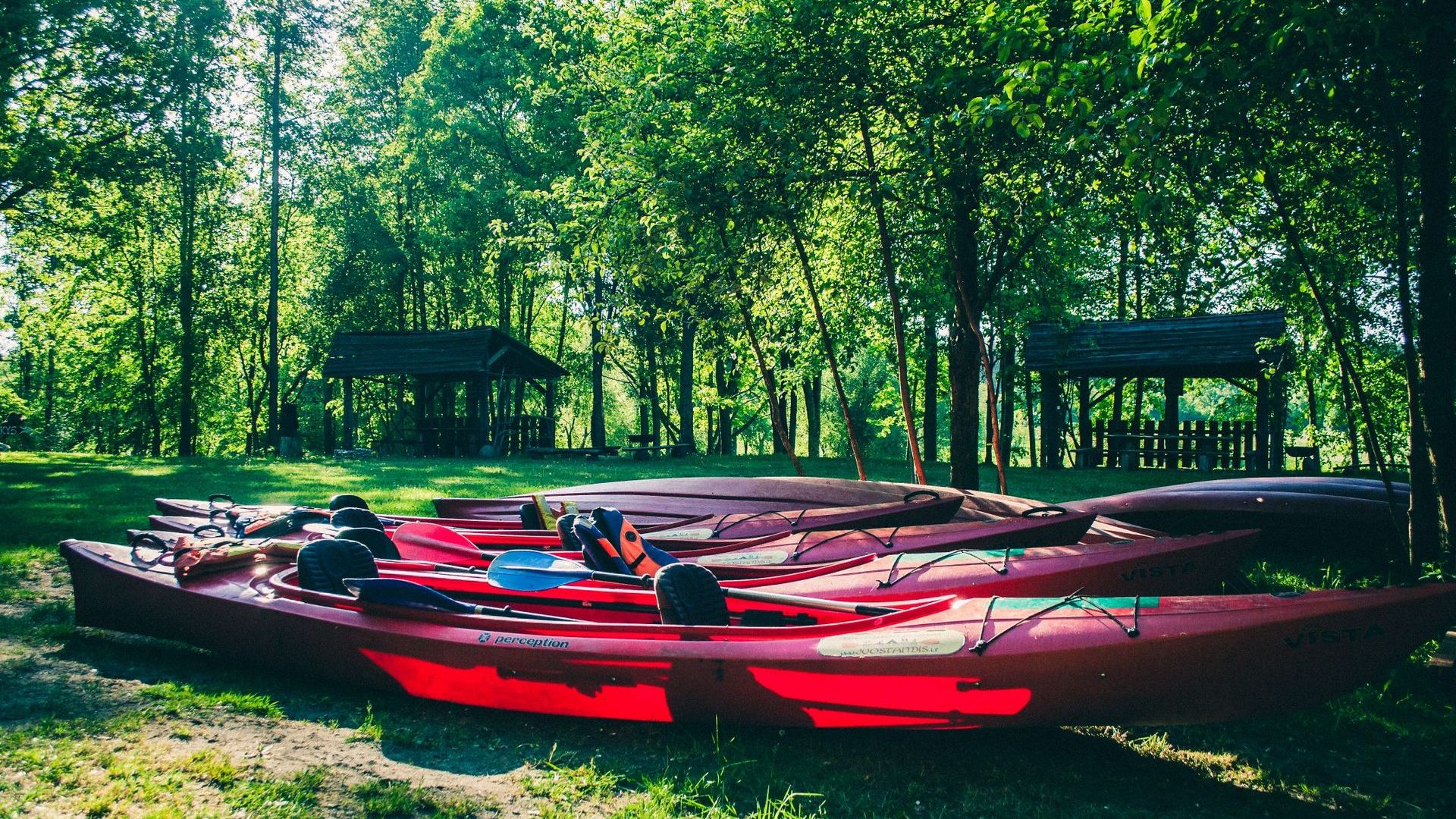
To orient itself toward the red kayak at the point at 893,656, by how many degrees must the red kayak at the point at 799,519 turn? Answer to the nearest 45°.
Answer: approximately 90° to its right

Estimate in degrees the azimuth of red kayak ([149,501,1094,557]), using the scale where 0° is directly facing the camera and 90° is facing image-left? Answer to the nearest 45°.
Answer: approximately 270°

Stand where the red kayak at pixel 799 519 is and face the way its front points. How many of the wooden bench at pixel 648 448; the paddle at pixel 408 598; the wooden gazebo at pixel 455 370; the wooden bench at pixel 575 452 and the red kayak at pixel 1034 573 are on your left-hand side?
3

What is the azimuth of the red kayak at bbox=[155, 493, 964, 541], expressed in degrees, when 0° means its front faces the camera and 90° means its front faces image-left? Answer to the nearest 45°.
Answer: approximately 270°

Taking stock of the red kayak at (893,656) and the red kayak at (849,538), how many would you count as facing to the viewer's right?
2

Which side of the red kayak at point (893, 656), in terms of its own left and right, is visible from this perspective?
right

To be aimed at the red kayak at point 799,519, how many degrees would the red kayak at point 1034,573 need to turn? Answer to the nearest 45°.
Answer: approximately 135° to its left

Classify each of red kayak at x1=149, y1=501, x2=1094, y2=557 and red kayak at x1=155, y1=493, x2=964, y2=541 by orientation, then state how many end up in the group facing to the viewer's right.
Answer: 2
